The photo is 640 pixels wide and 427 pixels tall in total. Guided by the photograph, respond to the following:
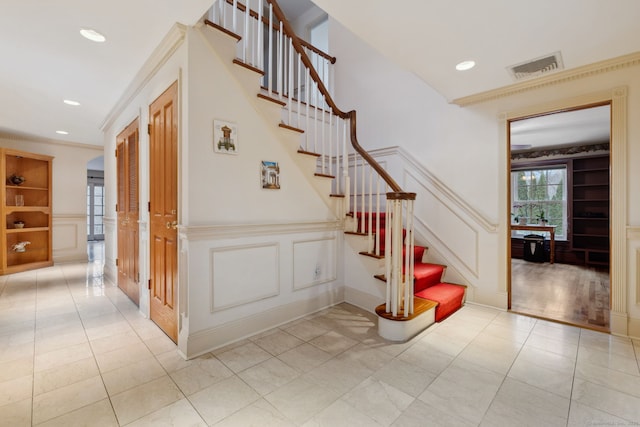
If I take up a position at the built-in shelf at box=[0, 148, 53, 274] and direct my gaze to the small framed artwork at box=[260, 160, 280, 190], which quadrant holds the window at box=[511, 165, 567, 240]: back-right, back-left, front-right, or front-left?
front-left

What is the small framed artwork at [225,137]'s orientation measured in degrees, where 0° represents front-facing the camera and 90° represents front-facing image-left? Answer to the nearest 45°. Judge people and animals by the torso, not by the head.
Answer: approximately 315°

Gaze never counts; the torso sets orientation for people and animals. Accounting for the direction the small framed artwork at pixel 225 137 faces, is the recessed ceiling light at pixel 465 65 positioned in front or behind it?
in front

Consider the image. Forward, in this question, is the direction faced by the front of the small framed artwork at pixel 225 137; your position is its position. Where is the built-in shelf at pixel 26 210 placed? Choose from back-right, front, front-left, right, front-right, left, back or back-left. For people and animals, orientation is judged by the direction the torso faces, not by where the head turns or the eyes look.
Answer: back

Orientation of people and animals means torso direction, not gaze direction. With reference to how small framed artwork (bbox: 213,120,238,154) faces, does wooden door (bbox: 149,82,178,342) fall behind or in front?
behind

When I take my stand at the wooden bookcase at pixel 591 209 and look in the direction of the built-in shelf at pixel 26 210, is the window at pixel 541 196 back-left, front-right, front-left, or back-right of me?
front-right
